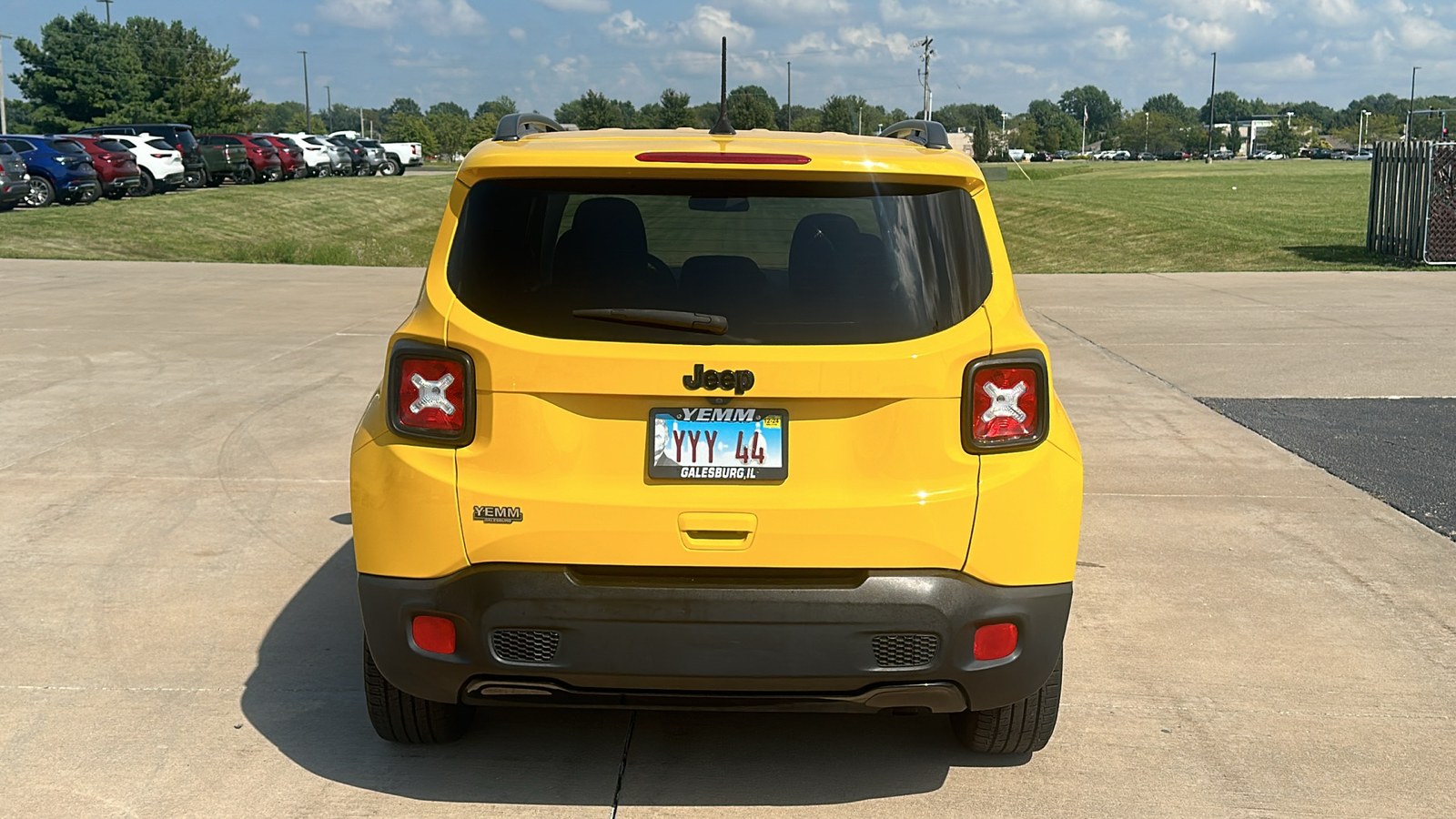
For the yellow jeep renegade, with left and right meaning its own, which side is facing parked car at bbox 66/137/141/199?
front

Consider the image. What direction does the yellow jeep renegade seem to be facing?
away from the camera

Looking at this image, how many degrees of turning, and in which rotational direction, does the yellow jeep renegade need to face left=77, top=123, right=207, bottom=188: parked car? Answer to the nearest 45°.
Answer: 0° — it already faces it

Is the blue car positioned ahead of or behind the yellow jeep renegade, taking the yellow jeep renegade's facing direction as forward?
ahead

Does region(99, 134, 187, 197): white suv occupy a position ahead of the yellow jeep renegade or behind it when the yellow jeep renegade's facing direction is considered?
ahead
